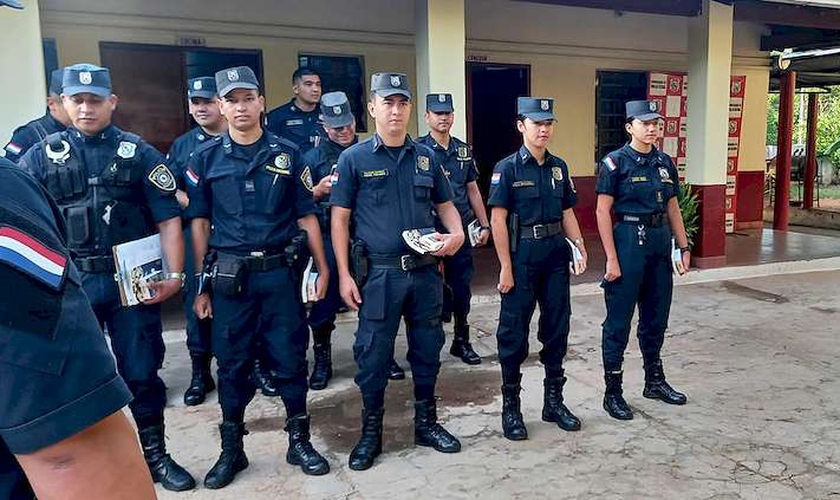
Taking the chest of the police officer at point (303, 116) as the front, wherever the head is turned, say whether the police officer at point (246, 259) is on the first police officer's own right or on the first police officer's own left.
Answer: on the first police officer's own right

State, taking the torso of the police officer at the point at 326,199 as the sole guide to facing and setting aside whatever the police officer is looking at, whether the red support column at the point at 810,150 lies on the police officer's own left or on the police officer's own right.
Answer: on the police officer's own left

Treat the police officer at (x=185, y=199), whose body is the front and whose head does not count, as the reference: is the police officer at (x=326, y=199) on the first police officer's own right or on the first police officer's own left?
on the first police officer's own left

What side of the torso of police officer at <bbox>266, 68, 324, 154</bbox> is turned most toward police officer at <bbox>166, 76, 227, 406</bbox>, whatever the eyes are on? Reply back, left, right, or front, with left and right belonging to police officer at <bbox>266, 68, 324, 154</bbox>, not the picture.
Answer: right

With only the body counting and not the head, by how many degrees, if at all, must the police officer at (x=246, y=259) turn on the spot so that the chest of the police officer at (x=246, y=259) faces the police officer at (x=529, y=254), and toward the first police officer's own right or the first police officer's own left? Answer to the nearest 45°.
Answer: approximately 90° to the first police officer's own left

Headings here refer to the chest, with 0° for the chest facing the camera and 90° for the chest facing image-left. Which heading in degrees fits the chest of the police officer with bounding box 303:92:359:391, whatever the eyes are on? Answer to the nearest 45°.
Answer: approximately 315°

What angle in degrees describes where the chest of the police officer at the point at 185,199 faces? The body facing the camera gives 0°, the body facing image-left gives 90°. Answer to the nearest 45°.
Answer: approximately 0°

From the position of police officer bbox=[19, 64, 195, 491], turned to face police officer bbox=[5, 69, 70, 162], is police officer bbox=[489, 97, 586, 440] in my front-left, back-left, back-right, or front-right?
back-right

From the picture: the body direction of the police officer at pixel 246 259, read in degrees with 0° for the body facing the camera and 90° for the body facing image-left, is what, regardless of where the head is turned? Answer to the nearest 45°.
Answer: approximately 0°

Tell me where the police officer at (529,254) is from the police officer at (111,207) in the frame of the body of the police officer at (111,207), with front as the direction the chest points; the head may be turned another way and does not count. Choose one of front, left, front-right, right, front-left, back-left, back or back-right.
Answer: left

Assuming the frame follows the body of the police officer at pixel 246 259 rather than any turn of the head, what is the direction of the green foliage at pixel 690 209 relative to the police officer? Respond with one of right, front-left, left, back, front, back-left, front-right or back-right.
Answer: back-left
